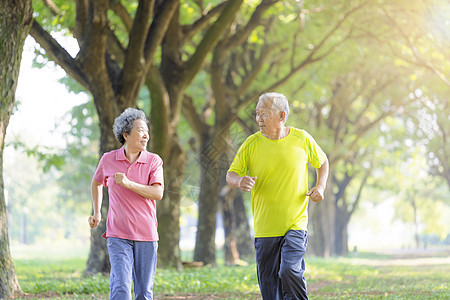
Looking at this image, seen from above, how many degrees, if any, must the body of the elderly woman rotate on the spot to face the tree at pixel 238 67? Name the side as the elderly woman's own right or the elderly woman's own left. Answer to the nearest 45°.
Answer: approximately 180°

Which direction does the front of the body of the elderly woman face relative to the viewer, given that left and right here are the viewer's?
facing the viewer

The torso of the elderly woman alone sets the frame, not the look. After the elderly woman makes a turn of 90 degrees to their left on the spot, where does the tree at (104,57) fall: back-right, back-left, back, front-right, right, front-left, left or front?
left

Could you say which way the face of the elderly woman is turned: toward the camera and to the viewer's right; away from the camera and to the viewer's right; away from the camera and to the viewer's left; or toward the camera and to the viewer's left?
toward the camera and to the viewer's right

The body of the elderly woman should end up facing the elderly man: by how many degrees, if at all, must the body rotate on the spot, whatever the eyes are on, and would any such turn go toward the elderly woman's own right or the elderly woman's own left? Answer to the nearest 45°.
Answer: approximately 90° to the elderly woman's own left
